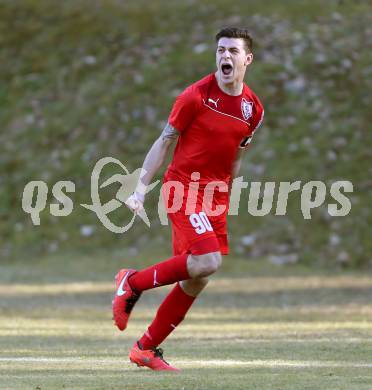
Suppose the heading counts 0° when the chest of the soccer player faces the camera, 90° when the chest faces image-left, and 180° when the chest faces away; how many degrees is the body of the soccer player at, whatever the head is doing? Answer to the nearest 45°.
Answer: approximately 315°
